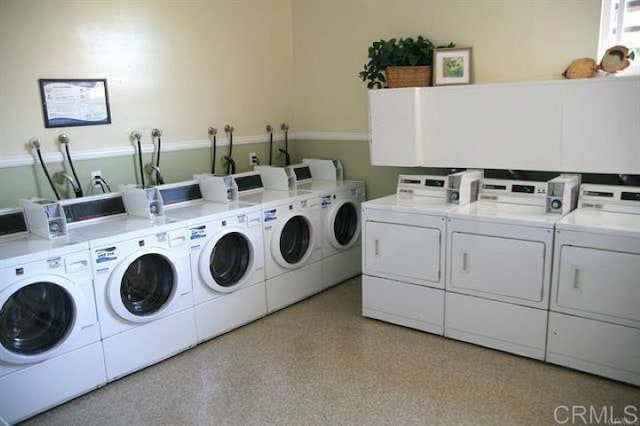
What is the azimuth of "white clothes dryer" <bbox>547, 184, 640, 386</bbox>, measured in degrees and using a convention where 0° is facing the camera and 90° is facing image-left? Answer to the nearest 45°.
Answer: approximately 0°

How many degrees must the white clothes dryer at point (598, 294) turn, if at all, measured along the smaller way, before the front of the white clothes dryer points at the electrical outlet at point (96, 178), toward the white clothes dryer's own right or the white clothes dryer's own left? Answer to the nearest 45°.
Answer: approximately 90° to the white clothes dryer's own right

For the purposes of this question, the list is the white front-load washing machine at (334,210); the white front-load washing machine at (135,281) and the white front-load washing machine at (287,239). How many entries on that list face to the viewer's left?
0

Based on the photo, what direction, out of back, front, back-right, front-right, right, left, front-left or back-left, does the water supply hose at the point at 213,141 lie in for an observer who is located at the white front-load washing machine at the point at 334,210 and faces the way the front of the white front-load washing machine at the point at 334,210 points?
back-right

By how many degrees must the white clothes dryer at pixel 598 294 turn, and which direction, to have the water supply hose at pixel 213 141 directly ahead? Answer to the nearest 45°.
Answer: approximately 90° to its right

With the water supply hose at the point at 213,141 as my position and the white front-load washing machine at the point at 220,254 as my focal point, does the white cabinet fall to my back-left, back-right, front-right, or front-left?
front-left

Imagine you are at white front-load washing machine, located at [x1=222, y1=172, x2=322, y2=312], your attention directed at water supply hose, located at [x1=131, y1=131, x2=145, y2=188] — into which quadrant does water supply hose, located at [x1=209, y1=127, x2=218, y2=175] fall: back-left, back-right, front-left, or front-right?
front-right

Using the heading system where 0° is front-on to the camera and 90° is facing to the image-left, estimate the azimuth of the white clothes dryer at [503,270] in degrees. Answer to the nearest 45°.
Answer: approximately 45°

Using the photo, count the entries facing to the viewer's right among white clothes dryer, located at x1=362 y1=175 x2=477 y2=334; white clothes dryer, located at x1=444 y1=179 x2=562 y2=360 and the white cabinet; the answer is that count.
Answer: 0

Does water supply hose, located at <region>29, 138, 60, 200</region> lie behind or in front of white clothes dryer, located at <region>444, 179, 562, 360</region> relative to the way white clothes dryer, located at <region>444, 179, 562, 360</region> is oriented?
in front

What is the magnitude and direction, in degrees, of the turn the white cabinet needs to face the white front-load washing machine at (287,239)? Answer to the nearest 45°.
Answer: approximately 45° to its right

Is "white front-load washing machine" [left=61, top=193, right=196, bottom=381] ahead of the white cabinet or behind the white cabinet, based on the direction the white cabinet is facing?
ahead
